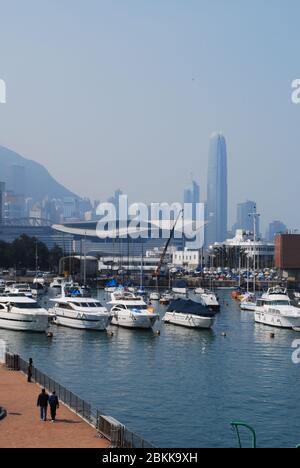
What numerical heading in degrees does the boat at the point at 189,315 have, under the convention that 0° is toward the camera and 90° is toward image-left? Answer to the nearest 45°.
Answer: approximately 315°

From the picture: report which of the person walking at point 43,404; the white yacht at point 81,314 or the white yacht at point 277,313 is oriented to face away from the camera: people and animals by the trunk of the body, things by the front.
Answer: the person walking

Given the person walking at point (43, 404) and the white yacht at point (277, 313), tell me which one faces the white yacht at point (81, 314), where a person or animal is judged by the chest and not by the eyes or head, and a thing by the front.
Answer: the person walking

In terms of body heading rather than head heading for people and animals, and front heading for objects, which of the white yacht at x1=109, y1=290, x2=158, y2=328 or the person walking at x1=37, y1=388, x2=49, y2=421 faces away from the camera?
the person walking

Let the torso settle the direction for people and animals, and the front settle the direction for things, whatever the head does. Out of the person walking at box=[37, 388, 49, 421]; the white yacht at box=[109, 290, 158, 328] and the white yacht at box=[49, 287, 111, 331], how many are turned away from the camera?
1

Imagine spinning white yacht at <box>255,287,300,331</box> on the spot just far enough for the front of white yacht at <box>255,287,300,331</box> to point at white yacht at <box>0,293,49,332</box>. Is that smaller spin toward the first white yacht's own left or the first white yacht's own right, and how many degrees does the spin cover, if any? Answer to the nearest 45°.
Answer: approximately 90° to the first white yacht's own right

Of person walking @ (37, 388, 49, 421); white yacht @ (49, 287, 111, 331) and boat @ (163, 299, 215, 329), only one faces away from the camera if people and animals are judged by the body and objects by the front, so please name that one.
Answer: the person walking

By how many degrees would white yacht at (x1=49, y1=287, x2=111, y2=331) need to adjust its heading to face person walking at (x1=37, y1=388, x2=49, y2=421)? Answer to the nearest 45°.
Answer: approximately 45° to its right

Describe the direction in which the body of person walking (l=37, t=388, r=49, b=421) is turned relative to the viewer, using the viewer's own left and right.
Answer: facing away from the viewer

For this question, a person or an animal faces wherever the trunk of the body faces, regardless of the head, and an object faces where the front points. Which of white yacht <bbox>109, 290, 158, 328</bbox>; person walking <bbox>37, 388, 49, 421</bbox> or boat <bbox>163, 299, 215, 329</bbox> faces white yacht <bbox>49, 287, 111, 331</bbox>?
the person walking
